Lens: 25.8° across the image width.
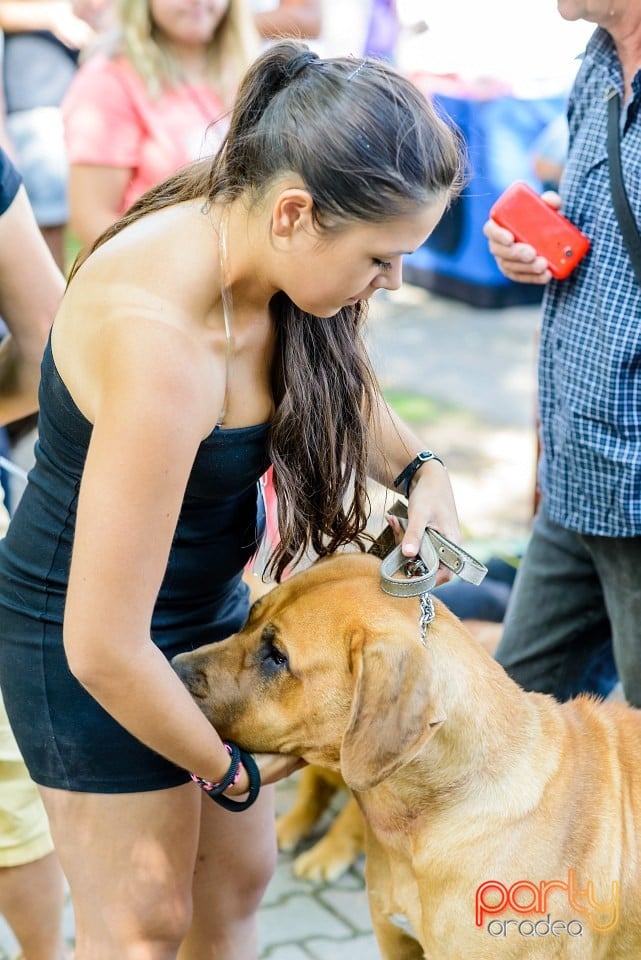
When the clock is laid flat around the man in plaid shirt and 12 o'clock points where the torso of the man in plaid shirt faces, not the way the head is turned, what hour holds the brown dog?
The brown dog is roughly at 11 o'clock from the man in plaid shirt.

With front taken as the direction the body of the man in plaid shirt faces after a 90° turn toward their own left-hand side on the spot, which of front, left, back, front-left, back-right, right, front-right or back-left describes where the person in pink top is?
back

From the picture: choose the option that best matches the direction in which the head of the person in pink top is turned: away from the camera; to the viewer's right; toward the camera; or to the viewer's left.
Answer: toward the camera

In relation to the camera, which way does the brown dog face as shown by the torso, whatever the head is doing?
to the viewer's left

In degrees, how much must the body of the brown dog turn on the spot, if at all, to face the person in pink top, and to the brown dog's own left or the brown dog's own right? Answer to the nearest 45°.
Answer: approximately 45° to the brown dog's own right

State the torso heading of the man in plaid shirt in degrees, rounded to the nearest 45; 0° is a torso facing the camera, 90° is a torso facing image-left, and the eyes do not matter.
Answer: approximately 45°

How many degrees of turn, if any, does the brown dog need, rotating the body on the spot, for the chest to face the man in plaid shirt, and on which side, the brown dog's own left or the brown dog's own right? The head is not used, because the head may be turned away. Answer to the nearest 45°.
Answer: approximately 90° to the brown dog's own right

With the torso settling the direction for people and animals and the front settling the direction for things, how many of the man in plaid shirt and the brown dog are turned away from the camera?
0
